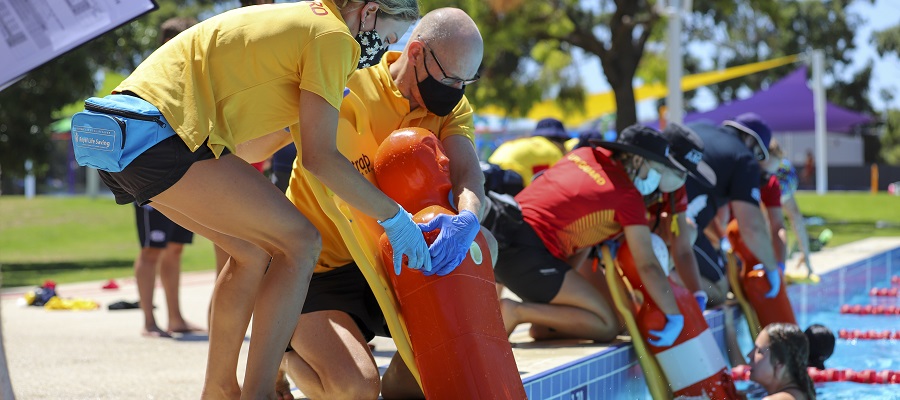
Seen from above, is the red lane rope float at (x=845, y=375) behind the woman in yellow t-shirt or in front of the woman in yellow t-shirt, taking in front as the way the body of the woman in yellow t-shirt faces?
in front

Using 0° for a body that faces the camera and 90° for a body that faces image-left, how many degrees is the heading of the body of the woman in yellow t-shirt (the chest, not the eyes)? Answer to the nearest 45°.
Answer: approximately 270°

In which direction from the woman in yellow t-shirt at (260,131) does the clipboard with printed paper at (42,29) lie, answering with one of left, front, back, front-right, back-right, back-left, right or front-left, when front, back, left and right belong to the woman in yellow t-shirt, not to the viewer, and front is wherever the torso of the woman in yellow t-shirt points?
back-left

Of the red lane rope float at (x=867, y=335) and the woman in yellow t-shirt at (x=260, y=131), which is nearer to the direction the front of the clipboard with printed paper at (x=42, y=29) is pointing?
the woman in yellow t-shirt

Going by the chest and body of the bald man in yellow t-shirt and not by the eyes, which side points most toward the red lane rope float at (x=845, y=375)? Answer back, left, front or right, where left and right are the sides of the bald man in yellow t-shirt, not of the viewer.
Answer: left

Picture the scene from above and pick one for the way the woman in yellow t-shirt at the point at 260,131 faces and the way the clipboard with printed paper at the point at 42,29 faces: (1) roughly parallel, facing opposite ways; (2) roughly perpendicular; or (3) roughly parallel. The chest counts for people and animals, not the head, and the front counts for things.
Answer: roughly perpendicular

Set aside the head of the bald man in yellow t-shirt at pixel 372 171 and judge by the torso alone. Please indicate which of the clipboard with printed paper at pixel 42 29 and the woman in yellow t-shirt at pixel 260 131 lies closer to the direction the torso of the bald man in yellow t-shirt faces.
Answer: the woman in yellow t-shirt

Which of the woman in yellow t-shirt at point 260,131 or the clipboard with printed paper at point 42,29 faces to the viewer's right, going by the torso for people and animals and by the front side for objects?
the woman in yellow t-shirt

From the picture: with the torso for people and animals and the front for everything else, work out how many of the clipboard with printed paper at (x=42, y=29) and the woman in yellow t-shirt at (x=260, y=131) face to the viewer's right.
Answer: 1

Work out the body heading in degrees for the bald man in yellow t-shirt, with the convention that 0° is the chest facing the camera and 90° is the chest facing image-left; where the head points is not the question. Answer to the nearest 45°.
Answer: approximately 315°

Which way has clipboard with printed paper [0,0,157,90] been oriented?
toward the camera

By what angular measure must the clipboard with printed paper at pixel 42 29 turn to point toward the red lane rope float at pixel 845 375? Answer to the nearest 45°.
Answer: approximately 90° to its left

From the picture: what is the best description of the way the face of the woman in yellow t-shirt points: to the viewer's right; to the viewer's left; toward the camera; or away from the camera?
to the viewer's right

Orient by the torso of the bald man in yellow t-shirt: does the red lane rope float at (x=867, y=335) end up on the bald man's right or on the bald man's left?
on the bald man's left
